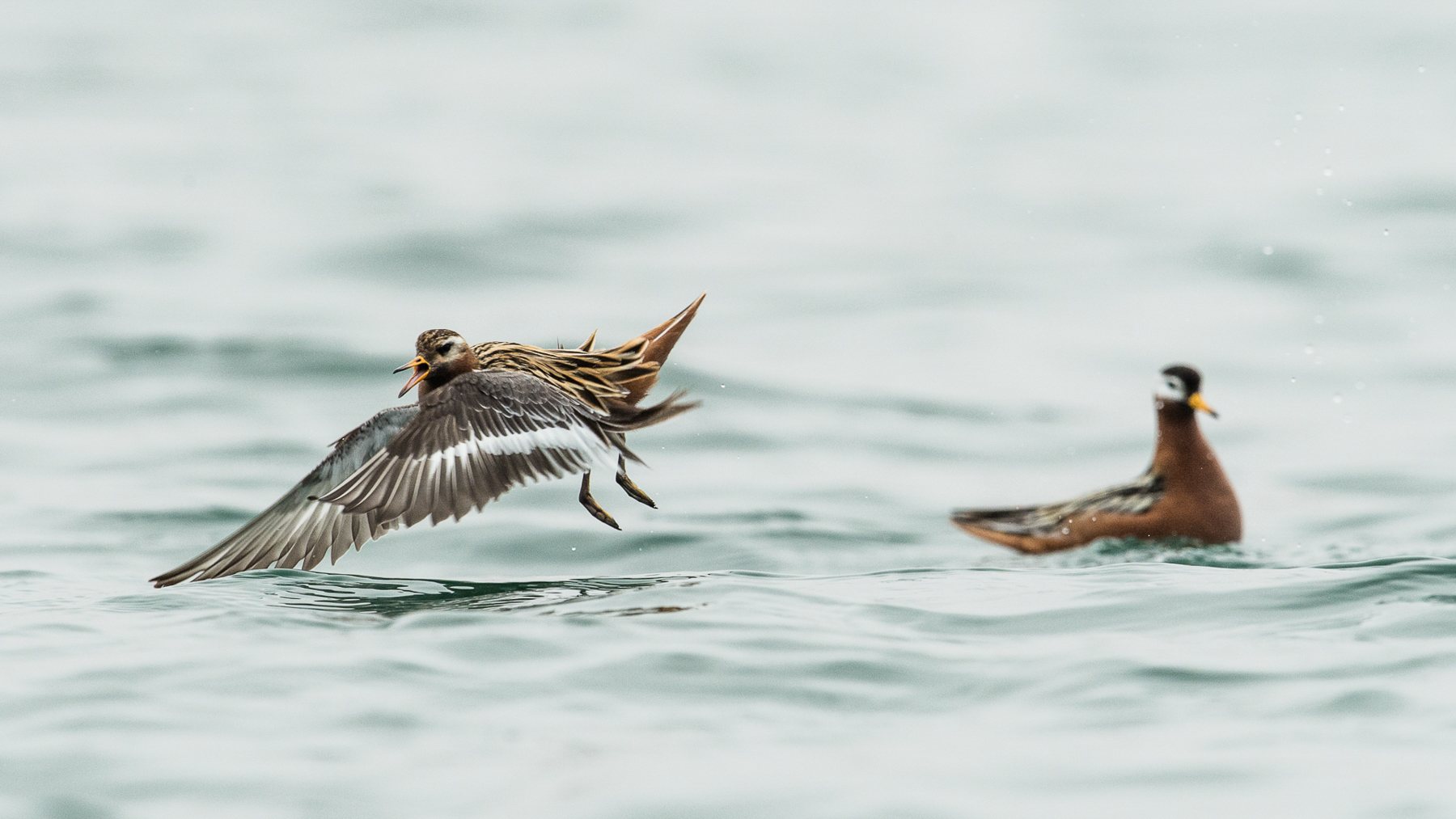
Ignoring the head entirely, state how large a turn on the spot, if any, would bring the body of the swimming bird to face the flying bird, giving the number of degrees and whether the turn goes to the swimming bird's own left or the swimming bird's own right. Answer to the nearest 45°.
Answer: approximately 135° to the swimming bird's own right

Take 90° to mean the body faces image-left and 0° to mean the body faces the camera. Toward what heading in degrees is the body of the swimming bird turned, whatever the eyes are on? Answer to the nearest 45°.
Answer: approximately 270°
